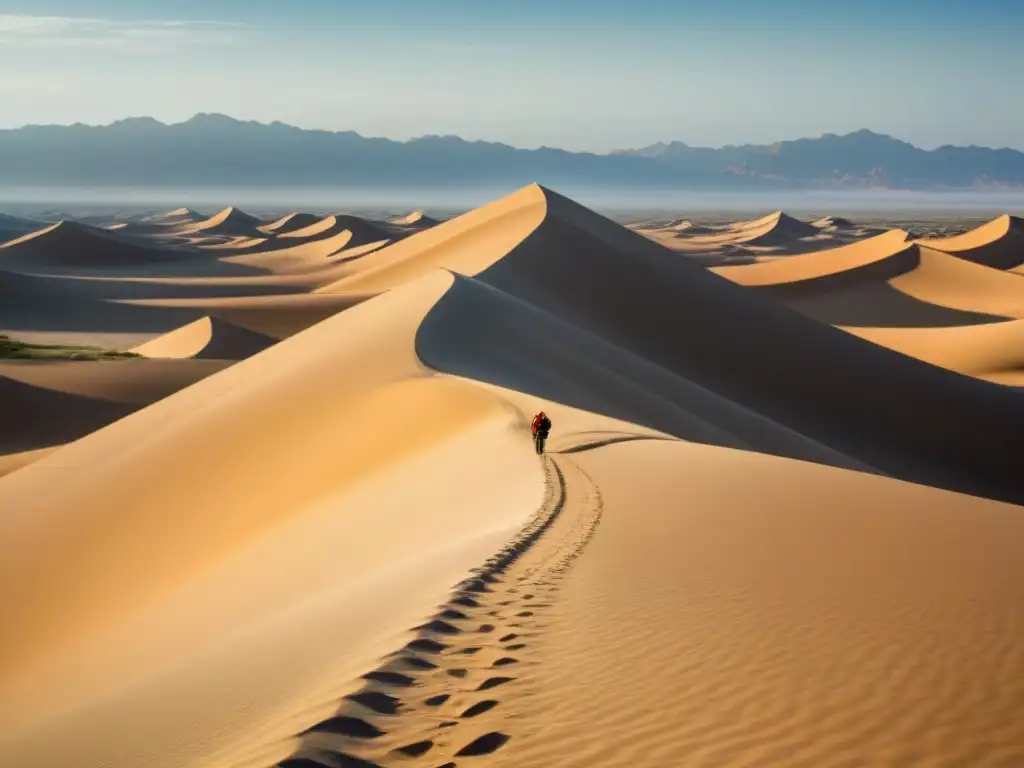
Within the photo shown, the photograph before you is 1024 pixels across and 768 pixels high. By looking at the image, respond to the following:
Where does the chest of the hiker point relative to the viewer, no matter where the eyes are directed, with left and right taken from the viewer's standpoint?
facing away from the viewer

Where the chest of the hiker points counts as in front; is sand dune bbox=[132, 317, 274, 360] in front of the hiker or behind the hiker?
in front

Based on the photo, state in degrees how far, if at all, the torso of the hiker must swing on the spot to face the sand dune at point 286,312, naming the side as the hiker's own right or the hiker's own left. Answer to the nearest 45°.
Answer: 0° — they already face it

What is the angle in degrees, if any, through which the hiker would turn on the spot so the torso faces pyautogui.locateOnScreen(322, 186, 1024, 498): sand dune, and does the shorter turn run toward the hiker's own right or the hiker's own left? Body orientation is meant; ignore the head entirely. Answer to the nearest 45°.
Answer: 0° — they already face it

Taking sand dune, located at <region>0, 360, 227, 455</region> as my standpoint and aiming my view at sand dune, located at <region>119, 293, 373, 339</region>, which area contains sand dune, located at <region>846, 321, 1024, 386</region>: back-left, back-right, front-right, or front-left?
front-right

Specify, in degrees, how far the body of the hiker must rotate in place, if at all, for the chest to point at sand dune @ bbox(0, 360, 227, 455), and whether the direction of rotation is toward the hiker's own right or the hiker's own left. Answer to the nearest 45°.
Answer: approximately 45° to the hiker's own left
